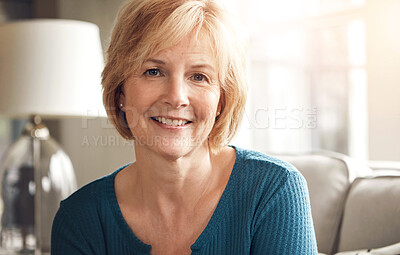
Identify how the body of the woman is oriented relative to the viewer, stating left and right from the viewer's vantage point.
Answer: facing the viewer

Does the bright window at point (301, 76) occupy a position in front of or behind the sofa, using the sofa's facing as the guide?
behind

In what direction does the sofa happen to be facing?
toward the camera

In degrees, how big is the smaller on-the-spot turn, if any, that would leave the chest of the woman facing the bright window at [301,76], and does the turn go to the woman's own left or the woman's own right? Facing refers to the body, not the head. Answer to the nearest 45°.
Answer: approximately 135° to the woman's own left

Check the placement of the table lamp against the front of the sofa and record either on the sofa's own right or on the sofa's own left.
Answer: on the sofa's own right

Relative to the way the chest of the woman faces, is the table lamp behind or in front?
behind
